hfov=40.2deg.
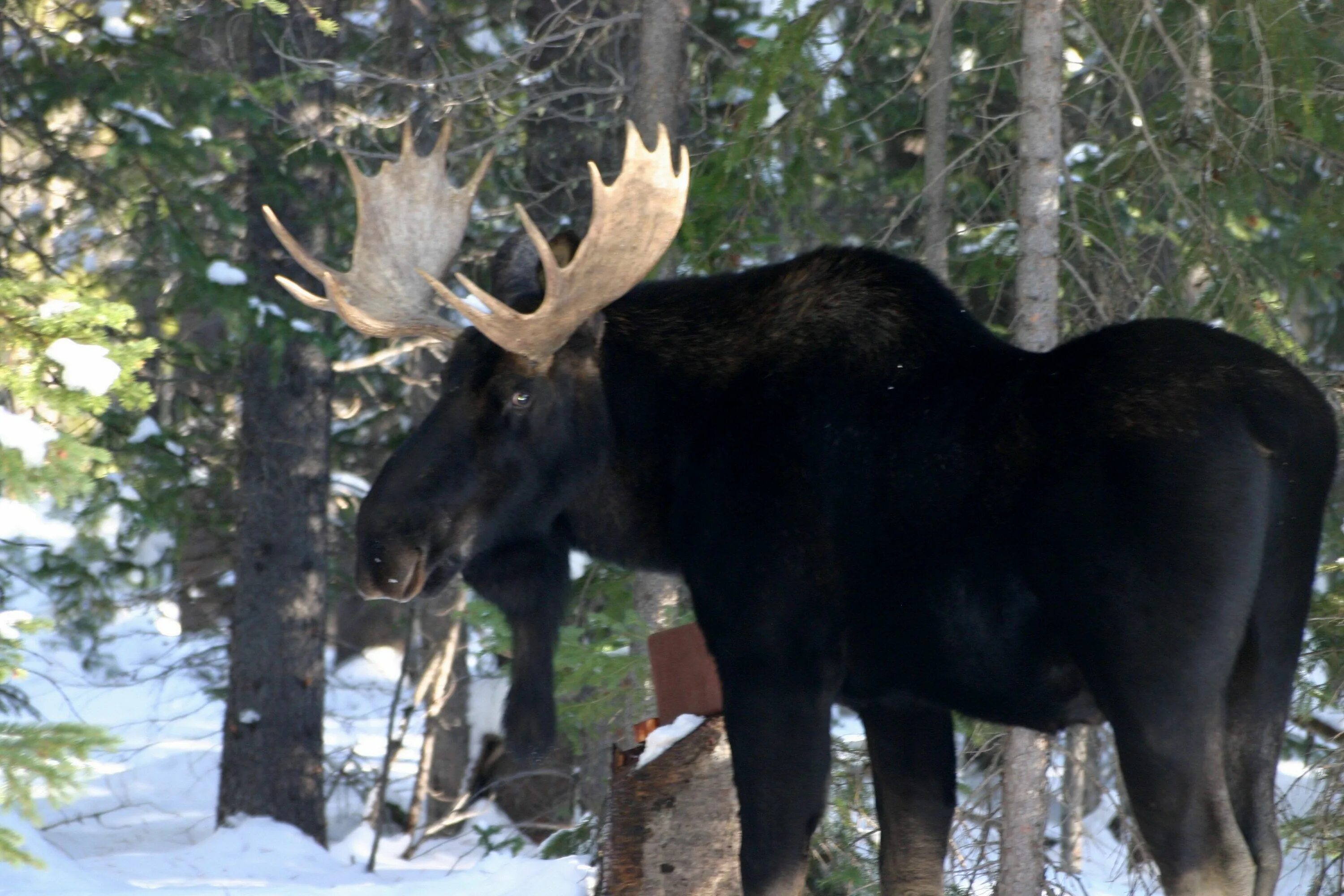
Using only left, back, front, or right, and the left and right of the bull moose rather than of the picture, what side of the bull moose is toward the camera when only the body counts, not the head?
left

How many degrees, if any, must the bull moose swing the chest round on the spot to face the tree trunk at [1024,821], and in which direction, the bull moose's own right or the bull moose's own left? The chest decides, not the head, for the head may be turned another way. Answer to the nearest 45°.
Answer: approximately 90° to the bull moose's own right

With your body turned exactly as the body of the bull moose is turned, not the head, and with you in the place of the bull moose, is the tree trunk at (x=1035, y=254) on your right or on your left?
on your right

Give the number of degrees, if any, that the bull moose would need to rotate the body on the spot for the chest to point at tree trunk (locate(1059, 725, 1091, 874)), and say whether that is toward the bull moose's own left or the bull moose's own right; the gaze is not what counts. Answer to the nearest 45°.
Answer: approximately 90° to the bull moose's own right

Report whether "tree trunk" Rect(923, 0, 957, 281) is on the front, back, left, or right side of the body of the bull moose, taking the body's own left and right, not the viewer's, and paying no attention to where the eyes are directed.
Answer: right
